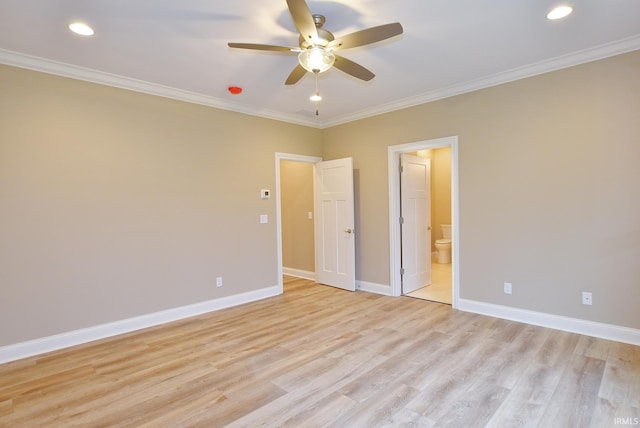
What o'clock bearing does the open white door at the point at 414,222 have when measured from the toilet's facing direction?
The open white door is roughly at 11 o'clock from the toilet.

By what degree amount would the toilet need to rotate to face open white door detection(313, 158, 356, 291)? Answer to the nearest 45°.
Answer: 0° — it already faces it

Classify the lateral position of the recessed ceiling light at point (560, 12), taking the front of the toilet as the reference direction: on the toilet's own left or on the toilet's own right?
on the toilet's own left

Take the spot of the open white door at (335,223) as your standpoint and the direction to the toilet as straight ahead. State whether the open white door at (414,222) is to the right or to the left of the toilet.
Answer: right

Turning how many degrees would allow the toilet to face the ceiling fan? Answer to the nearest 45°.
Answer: approximately 45° to its left

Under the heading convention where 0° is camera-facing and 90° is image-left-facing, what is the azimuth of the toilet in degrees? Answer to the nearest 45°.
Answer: approximately 45°
